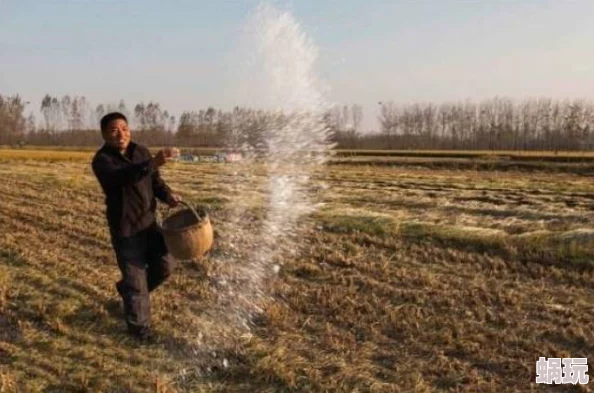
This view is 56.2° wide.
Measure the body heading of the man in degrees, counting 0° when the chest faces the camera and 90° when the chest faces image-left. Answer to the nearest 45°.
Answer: approximately 315°
